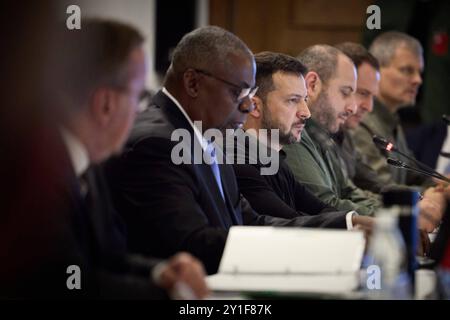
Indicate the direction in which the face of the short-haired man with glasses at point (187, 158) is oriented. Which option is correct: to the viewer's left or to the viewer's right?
to the viewer's right

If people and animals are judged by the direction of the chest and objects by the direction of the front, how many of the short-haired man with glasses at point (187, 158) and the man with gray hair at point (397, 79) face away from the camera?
0

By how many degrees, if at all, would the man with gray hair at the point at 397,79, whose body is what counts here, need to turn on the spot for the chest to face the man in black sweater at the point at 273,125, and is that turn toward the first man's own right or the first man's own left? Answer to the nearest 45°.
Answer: approximately 45° to the first man's own right

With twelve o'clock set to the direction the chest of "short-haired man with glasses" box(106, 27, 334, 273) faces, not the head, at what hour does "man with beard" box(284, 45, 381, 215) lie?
The man with beard is roughly at 10 o'clock from the short-haired man with glasses.

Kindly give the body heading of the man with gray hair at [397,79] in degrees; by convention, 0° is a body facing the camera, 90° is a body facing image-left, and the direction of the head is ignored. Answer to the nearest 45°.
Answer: approximately 315°

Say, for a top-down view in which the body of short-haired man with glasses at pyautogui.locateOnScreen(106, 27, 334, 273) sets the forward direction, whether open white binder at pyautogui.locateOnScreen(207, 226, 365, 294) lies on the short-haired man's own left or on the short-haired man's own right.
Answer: on the short-haired man's own right

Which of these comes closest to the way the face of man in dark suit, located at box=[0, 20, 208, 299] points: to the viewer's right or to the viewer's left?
to the viewer's right

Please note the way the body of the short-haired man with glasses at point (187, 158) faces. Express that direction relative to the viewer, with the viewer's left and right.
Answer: facing to the right of the viewer

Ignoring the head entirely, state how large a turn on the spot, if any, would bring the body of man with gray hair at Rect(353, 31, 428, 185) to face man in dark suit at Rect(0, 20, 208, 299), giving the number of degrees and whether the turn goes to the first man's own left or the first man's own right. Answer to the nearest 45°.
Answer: approximately 45° to the first man's own right

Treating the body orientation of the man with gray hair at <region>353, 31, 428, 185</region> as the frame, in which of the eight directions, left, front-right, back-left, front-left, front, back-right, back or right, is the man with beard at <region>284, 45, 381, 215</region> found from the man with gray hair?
front-right
